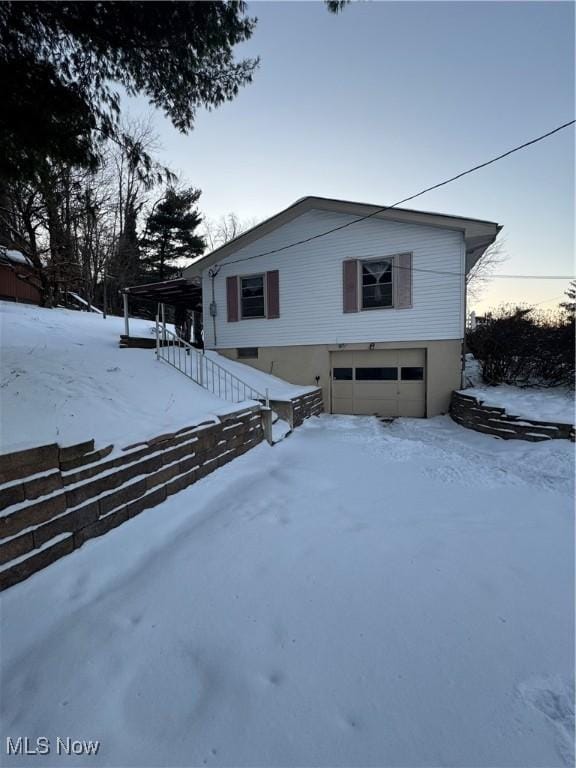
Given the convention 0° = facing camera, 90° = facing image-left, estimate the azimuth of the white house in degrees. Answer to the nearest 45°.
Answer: approximately 0°

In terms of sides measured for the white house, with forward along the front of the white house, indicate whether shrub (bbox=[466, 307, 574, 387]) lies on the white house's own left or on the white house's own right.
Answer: on the white house's own left

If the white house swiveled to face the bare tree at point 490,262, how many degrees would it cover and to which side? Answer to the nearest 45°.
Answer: approximately 135° to its left

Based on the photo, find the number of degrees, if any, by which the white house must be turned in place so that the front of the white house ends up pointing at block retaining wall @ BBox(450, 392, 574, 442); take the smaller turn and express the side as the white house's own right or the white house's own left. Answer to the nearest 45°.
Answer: approximately 45° to the white house's own left

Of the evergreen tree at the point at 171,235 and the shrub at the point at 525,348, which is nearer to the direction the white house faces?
the shrub
